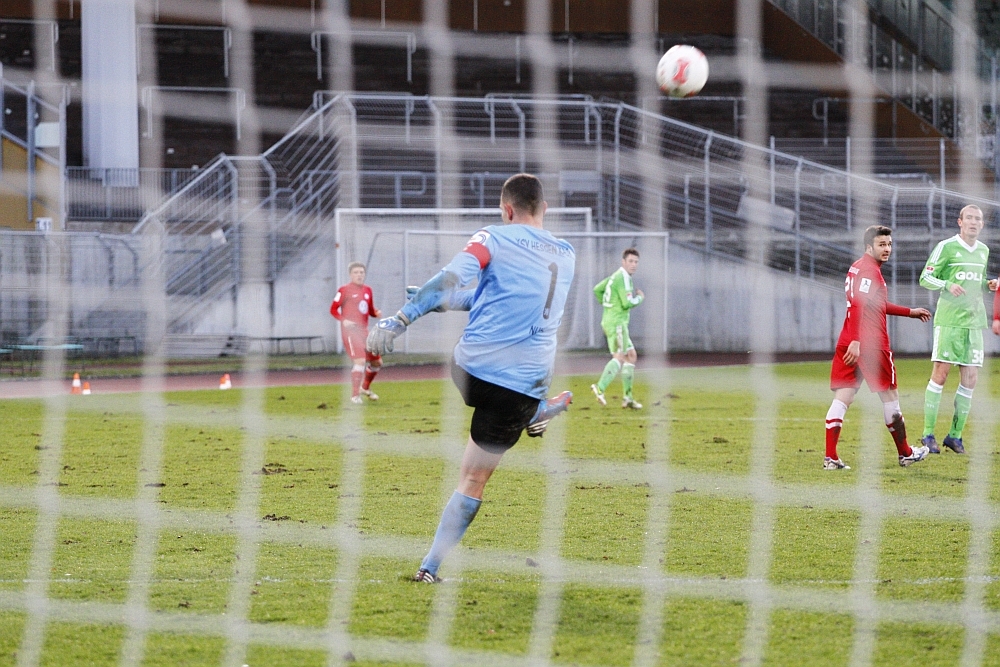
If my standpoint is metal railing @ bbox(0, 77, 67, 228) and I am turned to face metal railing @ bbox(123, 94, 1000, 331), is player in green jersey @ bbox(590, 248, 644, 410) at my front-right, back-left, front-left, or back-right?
front-right

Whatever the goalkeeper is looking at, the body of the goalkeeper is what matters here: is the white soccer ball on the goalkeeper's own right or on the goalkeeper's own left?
on the goalkeeper's own right

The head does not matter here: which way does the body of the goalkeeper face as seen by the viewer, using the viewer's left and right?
facing away from the viewer and to the left of the viewer

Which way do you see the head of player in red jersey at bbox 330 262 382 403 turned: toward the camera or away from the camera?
toward the camera

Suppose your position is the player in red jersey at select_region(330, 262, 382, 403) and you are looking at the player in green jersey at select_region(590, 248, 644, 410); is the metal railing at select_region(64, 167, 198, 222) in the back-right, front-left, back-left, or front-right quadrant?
back-left

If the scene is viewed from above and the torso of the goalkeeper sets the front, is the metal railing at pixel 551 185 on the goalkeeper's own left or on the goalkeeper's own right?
on the goalkeeper's own right
